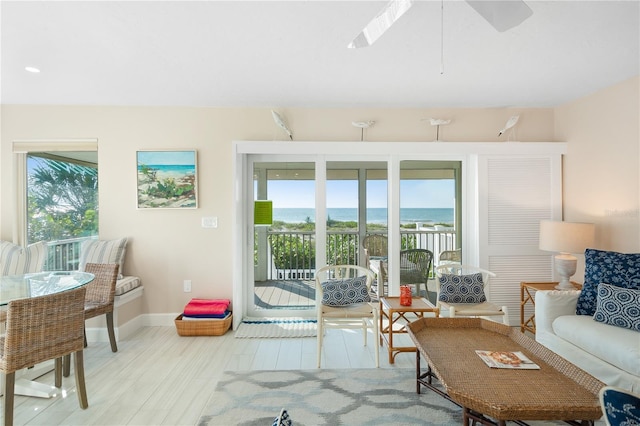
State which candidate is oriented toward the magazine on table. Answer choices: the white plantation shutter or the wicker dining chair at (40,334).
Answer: the white plantation shutter

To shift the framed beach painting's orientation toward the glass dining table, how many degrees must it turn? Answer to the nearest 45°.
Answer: approximately 45° to its right

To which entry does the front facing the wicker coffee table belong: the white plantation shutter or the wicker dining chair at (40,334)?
the white plantation shutter

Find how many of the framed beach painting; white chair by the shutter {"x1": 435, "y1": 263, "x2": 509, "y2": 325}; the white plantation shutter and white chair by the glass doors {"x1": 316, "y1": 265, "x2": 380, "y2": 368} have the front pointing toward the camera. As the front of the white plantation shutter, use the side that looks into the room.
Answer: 4

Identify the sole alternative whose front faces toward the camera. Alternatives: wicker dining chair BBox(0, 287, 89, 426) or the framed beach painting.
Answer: the framed beach painting

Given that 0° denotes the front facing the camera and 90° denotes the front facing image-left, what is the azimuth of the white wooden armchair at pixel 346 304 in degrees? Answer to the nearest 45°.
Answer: approximately 0°

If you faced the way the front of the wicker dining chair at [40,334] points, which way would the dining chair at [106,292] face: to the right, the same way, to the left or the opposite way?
to the left

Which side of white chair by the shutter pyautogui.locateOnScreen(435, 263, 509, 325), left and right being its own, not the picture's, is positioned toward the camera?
front

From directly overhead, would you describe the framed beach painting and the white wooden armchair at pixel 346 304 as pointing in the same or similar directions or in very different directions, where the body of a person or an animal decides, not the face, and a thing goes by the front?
same or similar directions

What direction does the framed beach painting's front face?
toward the camera

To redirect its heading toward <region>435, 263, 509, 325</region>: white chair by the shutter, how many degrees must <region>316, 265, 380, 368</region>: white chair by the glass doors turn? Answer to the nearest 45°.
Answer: approximately 90° to its left

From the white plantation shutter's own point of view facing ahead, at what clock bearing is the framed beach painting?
The framed beach painting is roughly at 2 o'clock from the white plantation shutter.

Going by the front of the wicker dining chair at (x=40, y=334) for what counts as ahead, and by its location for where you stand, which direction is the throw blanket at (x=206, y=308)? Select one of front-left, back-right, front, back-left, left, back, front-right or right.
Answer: right

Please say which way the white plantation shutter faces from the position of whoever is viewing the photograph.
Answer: facing the viewer

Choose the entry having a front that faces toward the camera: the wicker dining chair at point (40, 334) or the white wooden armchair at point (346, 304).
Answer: the white wooden armchair at point (346, 304)
